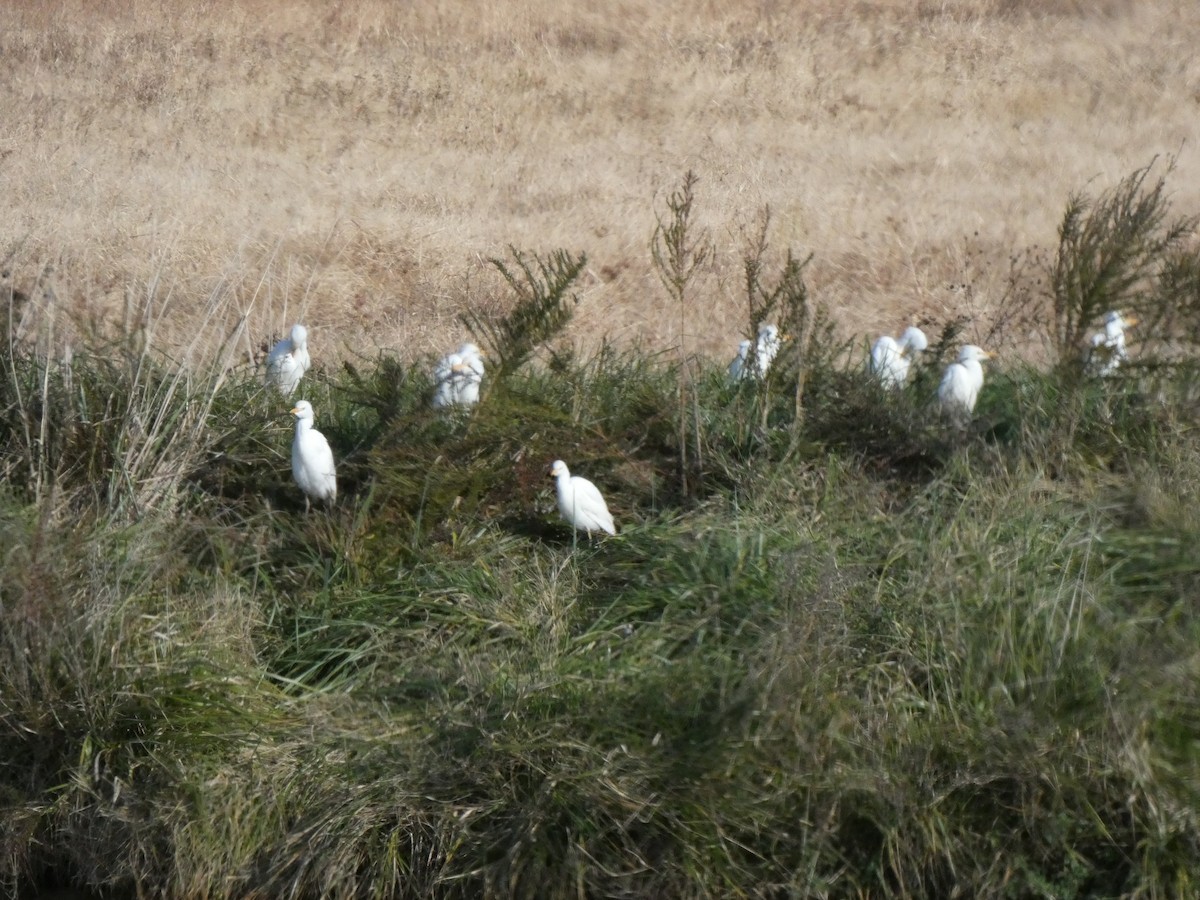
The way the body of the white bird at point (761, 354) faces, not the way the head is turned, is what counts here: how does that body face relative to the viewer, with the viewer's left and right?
facing to the right of the viewer

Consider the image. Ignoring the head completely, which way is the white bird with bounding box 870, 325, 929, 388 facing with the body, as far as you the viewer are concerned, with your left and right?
facing to the right of the viewer

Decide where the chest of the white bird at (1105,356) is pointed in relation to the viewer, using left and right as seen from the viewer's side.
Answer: facing to the right of the viewer

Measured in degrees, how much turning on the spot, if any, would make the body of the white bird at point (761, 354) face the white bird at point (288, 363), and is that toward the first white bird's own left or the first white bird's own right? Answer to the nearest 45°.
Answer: approximately 180°

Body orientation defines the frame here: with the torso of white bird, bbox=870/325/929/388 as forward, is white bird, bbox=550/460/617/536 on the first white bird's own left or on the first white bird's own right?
on the first white bird's own right

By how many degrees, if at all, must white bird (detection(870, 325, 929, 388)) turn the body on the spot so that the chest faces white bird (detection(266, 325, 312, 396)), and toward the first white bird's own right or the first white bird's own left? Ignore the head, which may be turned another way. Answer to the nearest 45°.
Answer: approximately 180°

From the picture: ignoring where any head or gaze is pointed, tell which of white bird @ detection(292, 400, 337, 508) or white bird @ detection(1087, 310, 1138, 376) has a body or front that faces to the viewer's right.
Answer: white bird @ detection(1087, 310, 1138, 376)

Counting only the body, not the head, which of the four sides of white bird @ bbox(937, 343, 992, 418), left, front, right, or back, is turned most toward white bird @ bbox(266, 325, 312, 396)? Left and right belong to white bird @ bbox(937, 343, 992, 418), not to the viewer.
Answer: back

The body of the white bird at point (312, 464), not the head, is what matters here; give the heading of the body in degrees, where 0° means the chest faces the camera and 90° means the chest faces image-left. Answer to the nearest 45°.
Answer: approximately 45°

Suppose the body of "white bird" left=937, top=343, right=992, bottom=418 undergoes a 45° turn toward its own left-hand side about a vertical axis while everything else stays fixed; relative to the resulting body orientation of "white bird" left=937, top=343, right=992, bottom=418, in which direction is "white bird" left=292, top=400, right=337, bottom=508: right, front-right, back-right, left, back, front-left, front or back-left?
back

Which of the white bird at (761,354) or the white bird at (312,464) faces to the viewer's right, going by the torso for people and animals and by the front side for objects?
the white bird at (761,354)

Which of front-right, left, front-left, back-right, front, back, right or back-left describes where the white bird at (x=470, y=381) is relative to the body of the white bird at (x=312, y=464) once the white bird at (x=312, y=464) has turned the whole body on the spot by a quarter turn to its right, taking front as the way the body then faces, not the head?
right
